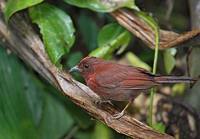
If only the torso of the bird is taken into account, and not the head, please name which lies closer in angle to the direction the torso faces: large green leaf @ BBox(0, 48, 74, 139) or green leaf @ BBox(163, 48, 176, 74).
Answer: the large green leaf

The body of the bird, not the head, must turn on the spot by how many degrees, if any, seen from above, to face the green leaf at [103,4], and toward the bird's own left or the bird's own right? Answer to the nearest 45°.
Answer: approximately 135° to the bird's own right

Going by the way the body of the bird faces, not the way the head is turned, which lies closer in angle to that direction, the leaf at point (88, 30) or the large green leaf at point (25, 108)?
the large green leaf

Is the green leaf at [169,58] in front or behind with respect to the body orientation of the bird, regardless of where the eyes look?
behind

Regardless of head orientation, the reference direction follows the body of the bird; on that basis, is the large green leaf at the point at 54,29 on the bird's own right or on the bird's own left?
on the bird's own right

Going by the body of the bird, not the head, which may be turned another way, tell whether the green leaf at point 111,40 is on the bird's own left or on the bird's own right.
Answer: on the bird's own right

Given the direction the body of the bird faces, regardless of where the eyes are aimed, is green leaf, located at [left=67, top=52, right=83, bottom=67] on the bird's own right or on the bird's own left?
on the bird's own right

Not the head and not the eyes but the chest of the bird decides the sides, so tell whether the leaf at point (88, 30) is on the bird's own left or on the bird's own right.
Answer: on the bird's own right

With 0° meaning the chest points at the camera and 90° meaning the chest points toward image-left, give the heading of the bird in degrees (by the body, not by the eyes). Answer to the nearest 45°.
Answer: approximately 90°

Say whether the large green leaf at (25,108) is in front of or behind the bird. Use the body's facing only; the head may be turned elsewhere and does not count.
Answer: in front
